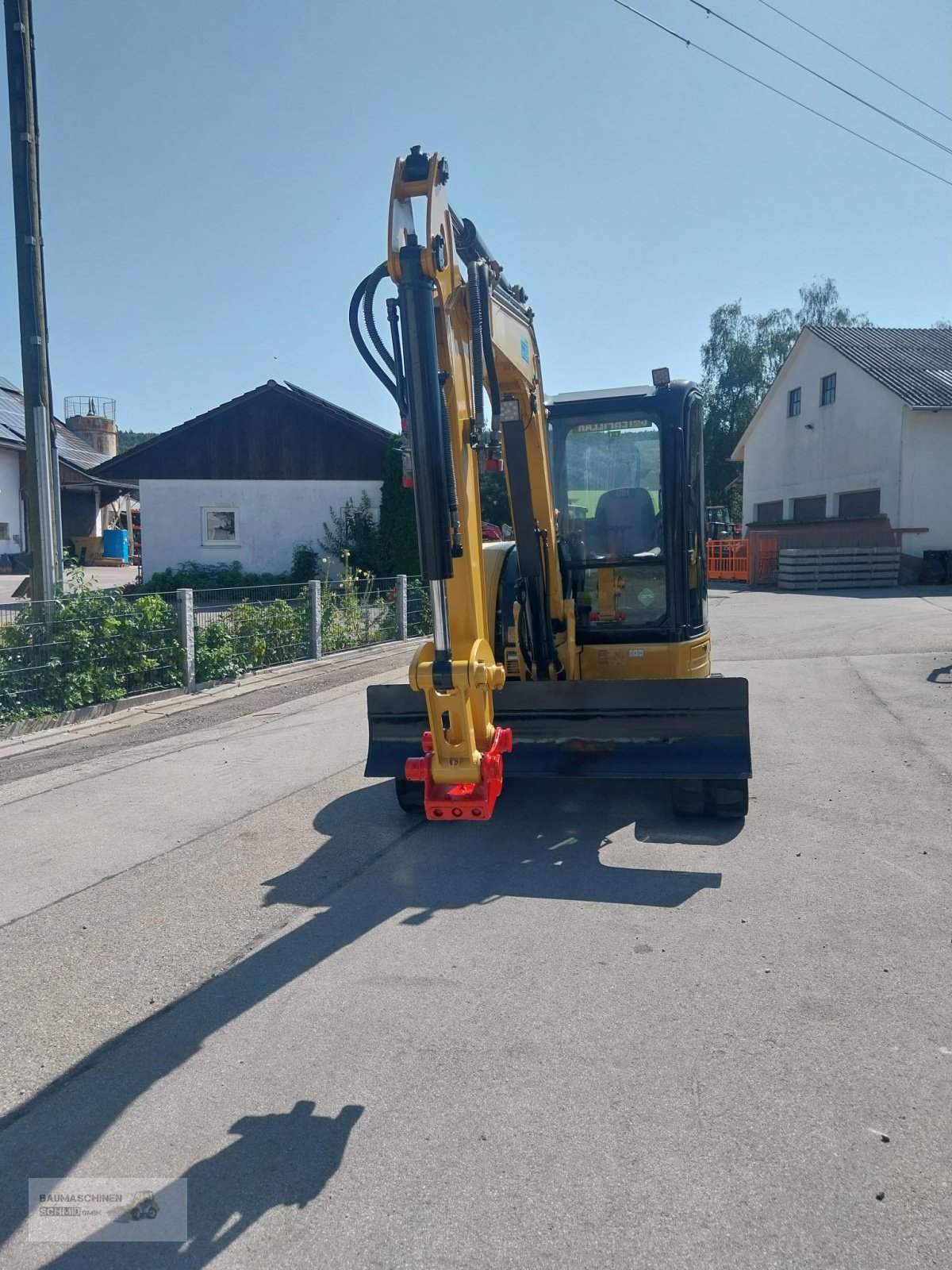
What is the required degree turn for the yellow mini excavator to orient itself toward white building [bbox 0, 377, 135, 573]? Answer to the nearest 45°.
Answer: approximately 135° to its right

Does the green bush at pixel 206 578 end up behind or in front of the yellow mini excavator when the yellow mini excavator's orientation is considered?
behind

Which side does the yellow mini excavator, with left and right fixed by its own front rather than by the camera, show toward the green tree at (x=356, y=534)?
back

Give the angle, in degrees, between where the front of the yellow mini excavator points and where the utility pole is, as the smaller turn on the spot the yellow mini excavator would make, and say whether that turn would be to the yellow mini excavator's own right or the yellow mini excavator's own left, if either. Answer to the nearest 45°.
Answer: approximately 135° to the yellow mini excavator's own right

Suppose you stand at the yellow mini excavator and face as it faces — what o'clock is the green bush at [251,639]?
The green bush is roughly at 5 o'clock from the yellow mini excavator.

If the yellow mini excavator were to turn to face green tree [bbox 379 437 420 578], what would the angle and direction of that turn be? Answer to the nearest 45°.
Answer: approximately 180°

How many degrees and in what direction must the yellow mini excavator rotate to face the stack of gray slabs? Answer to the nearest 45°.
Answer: approximately 180°

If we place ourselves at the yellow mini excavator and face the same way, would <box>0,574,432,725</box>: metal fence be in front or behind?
behind

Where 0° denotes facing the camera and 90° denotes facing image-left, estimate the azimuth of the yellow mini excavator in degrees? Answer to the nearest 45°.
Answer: approximately 0°

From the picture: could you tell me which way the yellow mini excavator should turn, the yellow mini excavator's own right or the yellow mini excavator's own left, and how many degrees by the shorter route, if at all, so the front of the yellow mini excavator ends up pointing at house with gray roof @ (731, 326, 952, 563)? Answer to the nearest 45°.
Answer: approximately 180°
